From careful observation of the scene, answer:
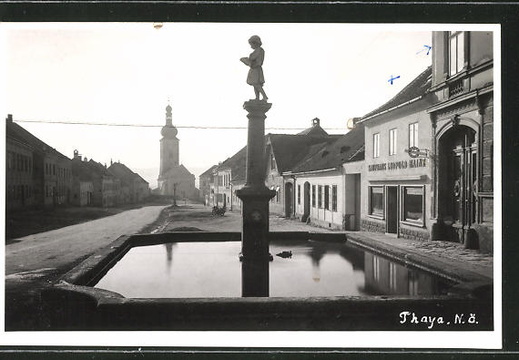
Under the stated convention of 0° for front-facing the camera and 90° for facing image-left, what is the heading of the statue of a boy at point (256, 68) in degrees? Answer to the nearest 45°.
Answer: approximately 90°
